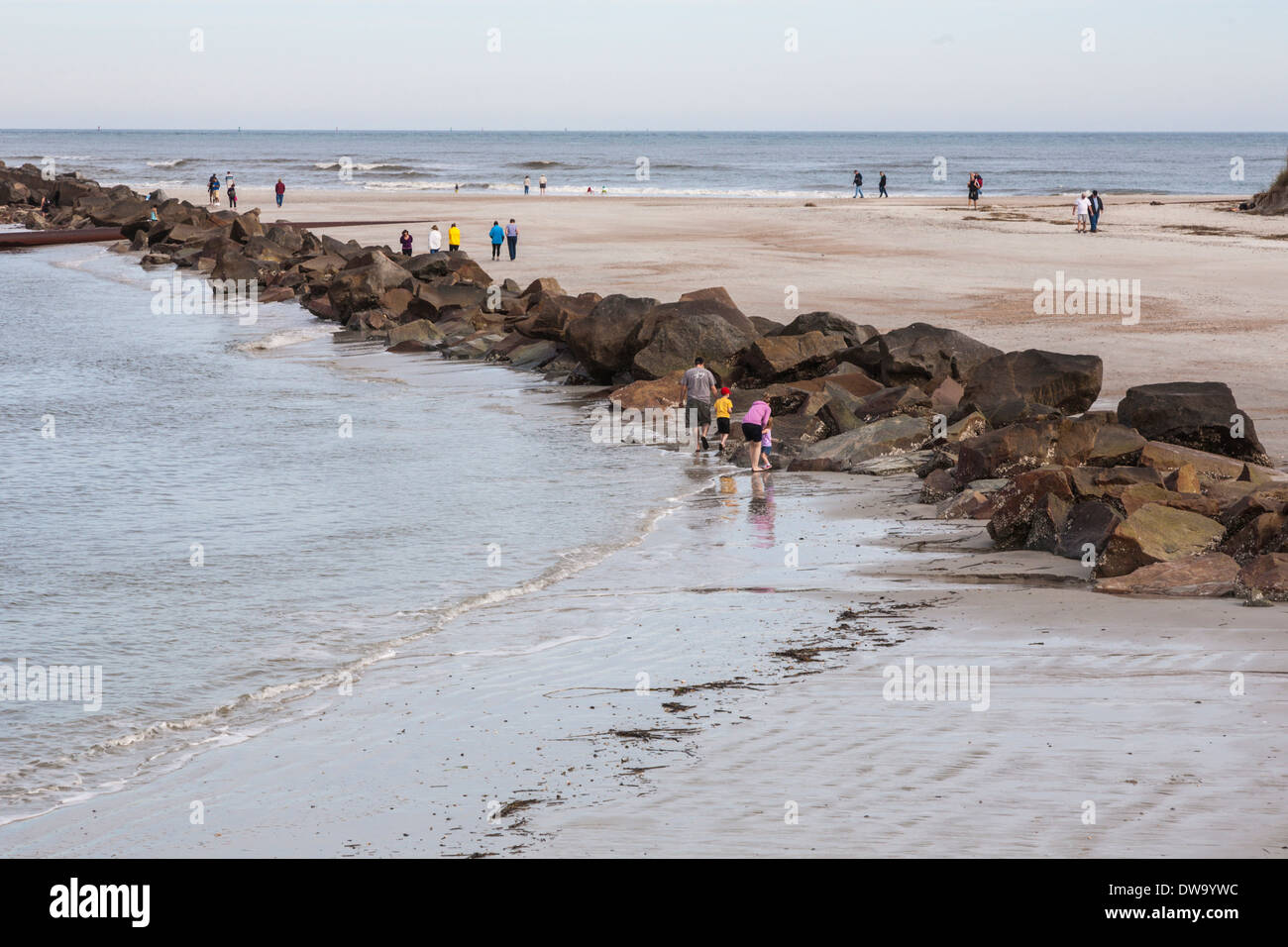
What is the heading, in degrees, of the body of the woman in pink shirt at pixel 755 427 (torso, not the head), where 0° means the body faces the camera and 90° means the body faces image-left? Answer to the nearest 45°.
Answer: approximately 225°

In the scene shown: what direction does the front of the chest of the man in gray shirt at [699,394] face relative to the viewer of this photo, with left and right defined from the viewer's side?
facing away from the viewer

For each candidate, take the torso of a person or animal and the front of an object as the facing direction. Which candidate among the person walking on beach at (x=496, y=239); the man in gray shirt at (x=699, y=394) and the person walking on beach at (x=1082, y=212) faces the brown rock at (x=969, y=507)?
the person walking on beach at (x=1082, y=212)

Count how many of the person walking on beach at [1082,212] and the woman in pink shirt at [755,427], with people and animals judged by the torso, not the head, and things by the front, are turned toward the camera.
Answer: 1

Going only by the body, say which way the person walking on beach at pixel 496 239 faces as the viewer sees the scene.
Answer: away from the camera

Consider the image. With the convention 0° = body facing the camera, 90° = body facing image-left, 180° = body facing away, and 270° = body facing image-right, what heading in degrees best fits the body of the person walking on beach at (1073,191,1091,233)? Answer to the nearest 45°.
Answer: approximately 0°

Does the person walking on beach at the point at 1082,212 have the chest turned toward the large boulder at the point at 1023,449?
yes

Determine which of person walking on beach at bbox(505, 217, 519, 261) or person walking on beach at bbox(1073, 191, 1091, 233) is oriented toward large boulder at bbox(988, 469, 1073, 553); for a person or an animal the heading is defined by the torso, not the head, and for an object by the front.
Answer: person walking on beach at bbox(1073, 191, 1091, 233)

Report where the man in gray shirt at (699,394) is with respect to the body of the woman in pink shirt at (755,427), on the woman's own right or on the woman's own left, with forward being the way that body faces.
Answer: on the woman's own left

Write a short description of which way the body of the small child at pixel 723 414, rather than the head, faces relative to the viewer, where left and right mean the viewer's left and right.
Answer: facing away from the viewer

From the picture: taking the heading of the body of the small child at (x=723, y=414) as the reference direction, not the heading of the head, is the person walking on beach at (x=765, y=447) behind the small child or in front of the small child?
behind
